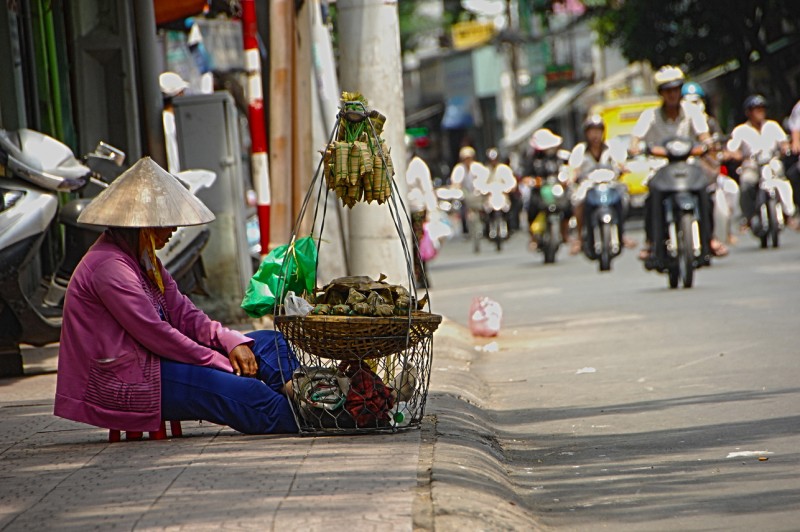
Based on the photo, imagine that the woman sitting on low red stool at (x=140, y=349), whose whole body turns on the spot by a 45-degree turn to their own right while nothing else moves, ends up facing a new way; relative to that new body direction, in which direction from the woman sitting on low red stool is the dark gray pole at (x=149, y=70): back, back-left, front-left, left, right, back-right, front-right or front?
back-left

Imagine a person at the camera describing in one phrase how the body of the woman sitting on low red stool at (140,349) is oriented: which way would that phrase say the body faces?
to the viewer's right

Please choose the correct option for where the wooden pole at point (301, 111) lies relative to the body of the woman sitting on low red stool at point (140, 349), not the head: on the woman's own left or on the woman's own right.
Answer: on the woman's own left

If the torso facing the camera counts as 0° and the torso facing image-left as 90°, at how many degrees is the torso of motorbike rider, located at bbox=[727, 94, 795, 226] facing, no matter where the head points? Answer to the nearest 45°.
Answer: approximately 0°

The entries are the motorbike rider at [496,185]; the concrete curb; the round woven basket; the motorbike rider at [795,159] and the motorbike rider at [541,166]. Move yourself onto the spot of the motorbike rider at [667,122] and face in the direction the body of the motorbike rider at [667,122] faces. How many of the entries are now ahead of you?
2

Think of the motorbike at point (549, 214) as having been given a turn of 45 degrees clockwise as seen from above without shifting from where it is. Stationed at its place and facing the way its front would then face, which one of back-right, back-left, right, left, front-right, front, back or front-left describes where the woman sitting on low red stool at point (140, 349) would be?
front-left
